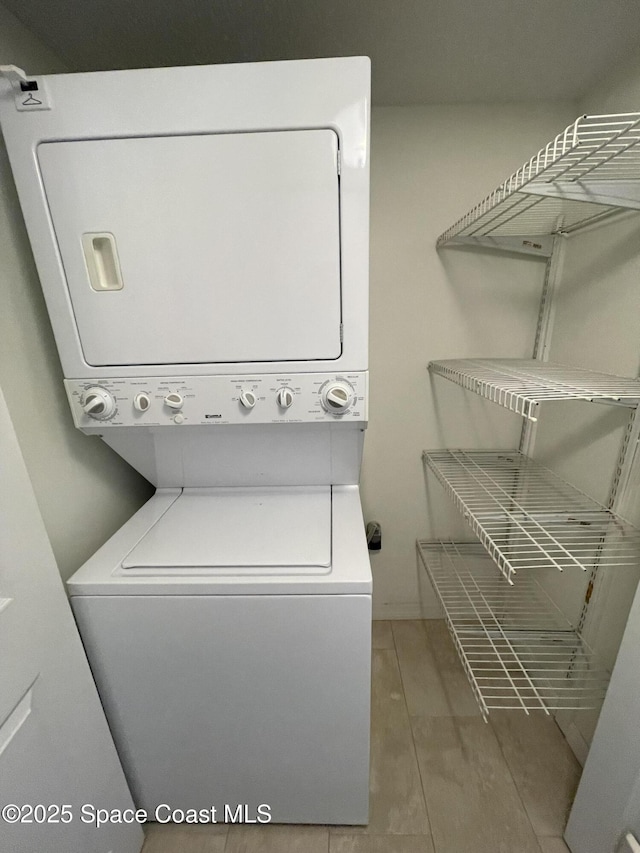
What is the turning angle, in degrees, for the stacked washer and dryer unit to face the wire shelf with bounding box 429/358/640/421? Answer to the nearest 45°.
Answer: approximately 90° to its left

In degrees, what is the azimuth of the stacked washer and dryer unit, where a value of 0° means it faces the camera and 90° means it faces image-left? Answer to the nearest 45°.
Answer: approximately 0°

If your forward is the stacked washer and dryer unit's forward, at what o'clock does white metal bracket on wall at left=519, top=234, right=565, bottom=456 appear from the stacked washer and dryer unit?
The white metal bracket on wall is roughly at 9 o'clock from the stacked washer and dryer unit.

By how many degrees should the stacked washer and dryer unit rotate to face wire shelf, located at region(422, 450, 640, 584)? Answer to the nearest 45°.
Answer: approximately 90° to its left

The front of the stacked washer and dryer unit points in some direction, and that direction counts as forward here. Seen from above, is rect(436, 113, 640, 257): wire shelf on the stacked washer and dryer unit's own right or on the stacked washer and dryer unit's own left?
on the stacked washer and dryer unit's own left
